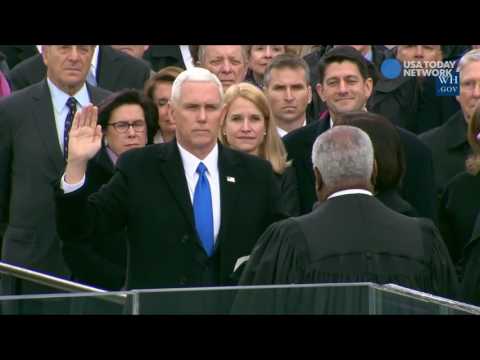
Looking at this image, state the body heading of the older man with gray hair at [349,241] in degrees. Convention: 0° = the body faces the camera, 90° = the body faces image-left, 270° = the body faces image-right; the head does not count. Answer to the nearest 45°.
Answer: approximately 180°

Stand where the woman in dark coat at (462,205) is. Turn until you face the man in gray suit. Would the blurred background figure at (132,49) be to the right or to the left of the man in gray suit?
right

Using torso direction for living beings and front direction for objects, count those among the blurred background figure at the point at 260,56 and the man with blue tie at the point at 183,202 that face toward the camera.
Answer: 2

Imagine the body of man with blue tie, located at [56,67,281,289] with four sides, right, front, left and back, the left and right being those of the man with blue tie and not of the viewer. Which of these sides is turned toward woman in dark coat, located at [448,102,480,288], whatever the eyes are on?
left

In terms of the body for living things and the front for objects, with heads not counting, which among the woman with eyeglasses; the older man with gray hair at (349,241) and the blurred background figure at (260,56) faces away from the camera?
the older man with gray hair

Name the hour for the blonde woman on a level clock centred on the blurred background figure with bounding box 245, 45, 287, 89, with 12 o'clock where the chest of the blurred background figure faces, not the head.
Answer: The blonde woman is roughly at 12 o'clock from the blurred background figure.

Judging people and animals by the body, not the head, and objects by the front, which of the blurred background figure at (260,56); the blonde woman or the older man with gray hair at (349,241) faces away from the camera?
the older man with gray hair

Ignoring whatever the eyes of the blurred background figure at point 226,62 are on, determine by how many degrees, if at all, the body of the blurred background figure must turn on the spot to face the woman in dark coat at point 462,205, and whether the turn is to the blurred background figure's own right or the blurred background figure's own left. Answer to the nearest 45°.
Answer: approximately 45° to the blurred background figure's own left

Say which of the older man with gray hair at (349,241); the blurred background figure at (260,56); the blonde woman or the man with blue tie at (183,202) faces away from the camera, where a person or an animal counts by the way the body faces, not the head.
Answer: the older man with gray hair

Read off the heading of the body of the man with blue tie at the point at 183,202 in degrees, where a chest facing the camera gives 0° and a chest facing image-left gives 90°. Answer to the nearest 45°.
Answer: approximately 0°
